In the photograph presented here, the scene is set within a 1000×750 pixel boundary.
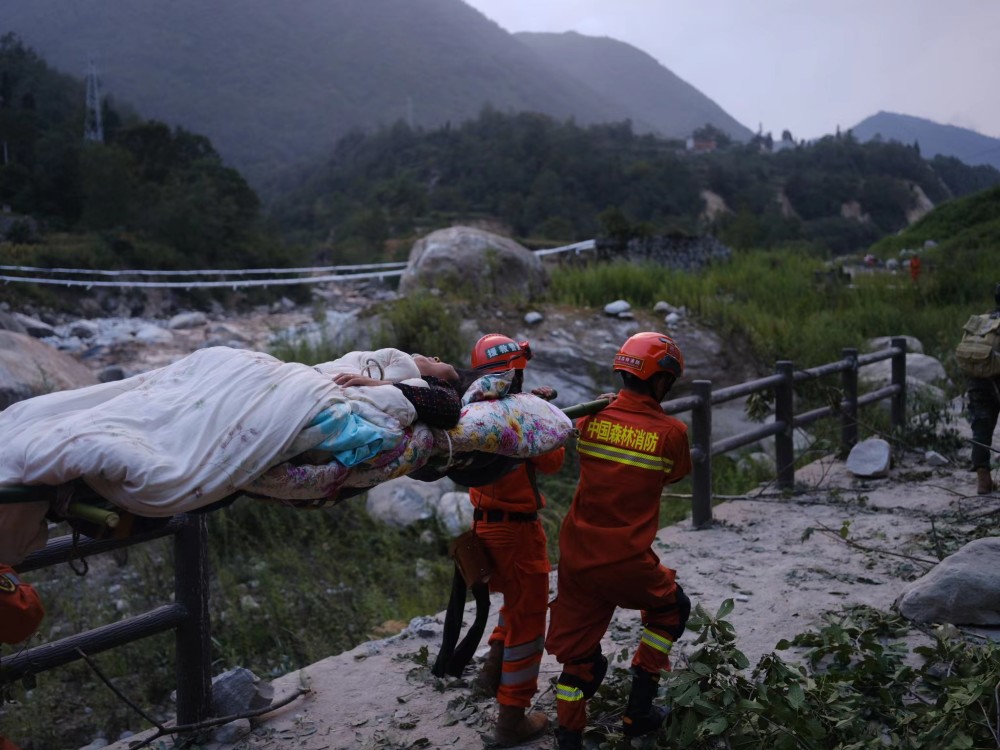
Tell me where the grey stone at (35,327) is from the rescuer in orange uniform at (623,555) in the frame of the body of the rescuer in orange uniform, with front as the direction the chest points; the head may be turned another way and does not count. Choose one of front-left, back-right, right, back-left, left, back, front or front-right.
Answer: left

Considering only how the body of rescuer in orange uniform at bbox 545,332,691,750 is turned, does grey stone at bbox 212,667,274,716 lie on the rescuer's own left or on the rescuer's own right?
on the rescuer's own left

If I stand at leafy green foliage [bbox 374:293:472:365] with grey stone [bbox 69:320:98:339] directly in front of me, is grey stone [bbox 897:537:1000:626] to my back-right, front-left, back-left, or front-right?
back-left

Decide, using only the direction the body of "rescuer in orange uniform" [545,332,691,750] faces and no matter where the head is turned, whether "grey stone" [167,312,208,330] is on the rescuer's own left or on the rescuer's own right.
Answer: on the rescuer's own left

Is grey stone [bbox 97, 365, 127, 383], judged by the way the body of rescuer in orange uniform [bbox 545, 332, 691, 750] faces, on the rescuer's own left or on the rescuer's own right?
on the rescuer's own left

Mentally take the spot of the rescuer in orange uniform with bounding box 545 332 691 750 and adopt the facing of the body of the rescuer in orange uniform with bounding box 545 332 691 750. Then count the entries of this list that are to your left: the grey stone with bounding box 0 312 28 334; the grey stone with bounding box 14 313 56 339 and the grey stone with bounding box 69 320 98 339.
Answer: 3

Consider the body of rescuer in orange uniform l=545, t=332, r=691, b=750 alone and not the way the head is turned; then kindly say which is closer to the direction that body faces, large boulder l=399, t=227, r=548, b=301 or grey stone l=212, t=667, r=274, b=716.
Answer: the large boulder

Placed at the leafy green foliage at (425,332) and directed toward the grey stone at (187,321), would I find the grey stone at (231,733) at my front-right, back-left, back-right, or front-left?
back-left
